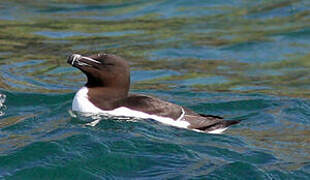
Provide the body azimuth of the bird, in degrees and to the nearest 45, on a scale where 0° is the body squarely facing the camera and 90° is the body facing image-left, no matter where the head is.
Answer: approximately 90°
